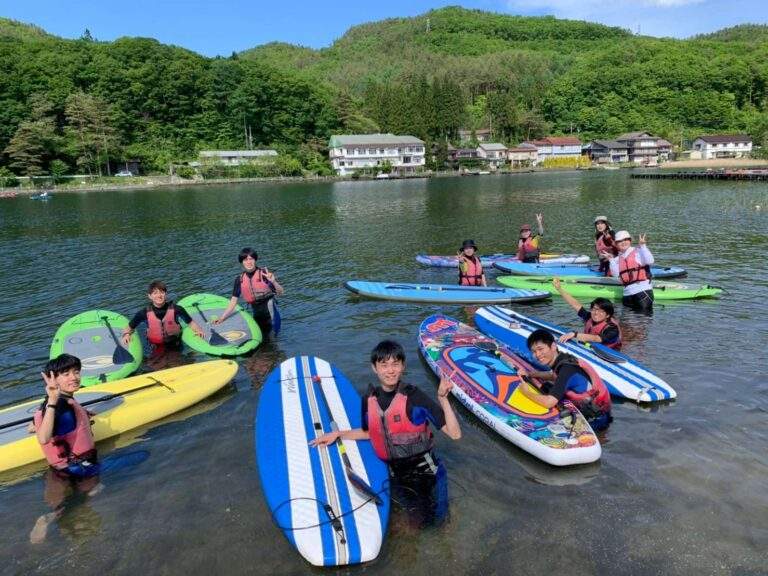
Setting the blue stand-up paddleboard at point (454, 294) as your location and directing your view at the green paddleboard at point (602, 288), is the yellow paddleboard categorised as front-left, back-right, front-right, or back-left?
back-right

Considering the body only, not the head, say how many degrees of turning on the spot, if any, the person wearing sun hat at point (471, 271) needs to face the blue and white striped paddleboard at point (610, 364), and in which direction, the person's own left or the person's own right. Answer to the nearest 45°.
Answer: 0° — they already face it

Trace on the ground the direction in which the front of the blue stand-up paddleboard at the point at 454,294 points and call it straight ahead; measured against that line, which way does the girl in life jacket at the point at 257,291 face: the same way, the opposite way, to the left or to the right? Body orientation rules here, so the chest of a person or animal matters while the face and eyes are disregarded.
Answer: to the left

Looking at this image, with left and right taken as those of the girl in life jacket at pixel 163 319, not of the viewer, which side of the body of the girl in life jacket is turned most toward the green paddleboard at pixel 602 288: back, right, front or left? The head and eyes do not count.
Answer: left

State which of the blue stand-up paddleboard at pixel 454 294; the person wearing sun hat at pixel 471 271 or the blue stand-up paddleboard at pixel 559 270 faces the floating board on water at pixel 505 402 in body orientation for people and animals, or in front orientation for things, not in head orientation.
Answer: the person wearing sun hat

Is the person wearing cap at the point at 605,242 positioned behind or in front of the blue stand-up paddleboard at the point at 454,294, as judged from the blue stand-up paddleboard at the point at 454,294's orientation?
behind

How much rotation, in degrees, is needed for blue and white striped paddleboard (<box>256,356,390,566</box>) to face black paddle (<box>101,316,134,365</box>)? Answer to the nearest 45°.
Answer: approximately 45° to its left

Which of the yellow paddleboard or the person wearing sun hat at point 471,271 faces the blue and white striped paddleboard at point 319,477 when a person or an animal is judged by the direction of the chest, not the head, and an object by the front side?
the person wearing sun hat
